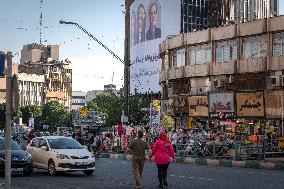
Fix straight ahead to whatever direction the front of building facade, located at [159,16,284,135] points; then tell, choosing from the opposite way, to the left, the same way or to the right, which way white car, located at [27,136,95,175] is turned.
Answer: to the left

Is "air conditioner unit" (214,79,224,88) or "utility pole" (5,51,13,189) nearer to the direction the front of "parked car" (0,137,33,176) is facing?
the utility pole

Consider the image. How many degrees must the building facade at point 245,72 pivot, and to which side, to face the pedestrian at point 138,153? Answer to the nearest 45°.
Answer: approximately 45° to its left

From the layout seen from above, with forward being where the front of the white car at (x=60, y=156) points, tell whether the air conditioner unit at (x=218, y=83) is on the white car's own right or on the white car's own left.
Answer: on the white car's own left

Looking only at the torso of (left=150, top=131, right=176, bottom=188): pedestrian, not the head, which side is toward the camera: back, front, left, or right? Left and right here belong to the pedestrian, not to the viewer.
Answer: back

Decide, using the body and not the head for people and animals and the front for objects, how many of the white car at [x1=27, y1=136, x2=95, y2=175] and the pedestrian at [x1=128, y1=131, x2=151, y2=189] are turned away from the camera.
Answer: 1

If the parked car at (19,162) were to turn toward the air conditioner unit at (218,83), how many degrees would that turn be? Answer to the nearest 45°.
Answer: approximately 90° to its left
